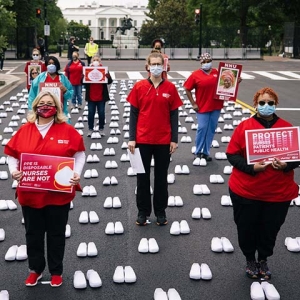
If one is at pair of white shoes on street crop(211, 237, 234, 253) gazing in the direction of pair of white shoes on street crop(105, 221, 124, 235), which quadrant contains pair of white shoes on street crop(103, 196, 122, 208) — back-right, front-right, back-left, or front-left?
front-right

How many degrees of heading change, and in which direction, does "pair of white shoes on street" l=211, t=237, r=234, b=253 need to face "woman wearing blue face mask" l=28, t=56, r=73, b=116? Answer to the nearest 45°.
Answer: approximately 135° to its right

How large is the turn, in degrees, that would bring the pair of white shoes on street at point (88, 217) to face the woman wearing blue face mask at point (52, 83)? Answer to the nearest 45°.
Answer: approximately 180°

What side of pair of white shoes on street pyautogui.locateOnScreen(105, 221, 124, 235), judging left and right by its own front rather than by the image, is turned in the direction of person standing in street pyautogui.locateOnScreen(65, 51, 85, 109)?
back

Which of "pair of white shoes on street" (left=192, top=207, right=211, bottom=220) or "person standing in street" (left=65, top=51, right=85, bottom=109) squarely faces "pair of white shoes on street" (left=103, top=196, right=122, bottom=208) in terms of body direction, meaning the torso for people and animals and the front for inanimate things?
the person standing in street

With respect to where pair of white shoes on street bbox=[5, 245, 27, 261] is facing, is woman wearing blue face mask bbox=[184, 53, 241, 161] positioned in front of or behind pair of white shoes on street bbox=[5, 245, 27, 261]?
behind

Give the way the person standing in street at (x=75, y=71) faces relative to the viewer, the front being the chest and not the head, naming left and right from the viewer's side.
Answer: facing the viewer

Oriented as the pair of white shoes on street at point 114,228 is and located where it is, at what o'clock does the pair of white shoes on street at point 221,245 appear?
the pair of white shoes on street at point 221,245 is roughly at 10 o'clock from the pair of white shoes on street at point 114,228.

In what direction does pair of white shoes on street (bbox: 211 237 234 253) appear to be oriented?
toward the camera

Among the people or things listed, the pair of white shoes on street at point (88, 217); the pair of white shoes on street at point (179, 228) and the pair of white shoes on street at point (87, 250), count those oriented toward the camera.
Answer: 3

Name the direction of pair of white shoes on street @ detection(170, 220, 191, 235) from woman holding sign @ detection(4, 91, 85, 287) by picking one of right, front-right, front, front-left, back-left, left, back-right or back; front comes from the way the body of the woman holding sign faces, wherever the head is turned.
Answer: back-left

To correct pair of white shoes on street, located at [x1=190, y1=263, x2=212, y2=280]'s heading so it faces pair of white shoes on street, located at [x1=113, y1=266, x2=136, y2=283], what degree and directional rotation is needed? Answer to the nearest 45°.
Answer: approximately 90° to its right

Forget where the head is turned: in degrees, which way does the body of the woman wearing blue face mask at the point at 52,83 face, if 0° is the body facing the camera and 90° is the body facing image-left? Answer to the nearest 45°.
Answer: approximately 0°

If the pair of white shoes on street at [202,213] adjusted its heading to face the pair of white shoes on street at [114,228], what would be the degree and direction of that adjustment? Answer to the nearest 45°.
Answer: approximately 45° to its right

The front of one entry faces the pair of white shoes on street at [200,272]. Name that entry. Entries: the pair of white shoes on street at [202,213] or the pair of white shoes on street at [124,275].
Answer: the pair of white shoes on street at [202,213]

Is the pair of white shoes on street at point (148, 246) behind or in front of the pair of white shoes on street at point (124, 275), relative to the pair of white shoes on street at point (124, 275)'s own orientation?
behind

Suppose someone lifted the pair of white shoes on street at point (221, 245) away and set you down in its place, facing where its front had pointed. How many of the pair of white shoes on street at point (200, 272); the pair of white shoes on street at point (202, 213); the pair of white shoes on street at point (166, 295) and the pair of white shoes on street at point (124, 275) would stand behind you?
1

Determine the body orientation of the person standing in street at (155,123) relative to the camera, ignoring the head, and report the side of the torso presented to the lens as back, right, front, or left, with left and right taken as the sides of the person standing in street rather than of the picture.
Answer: front
